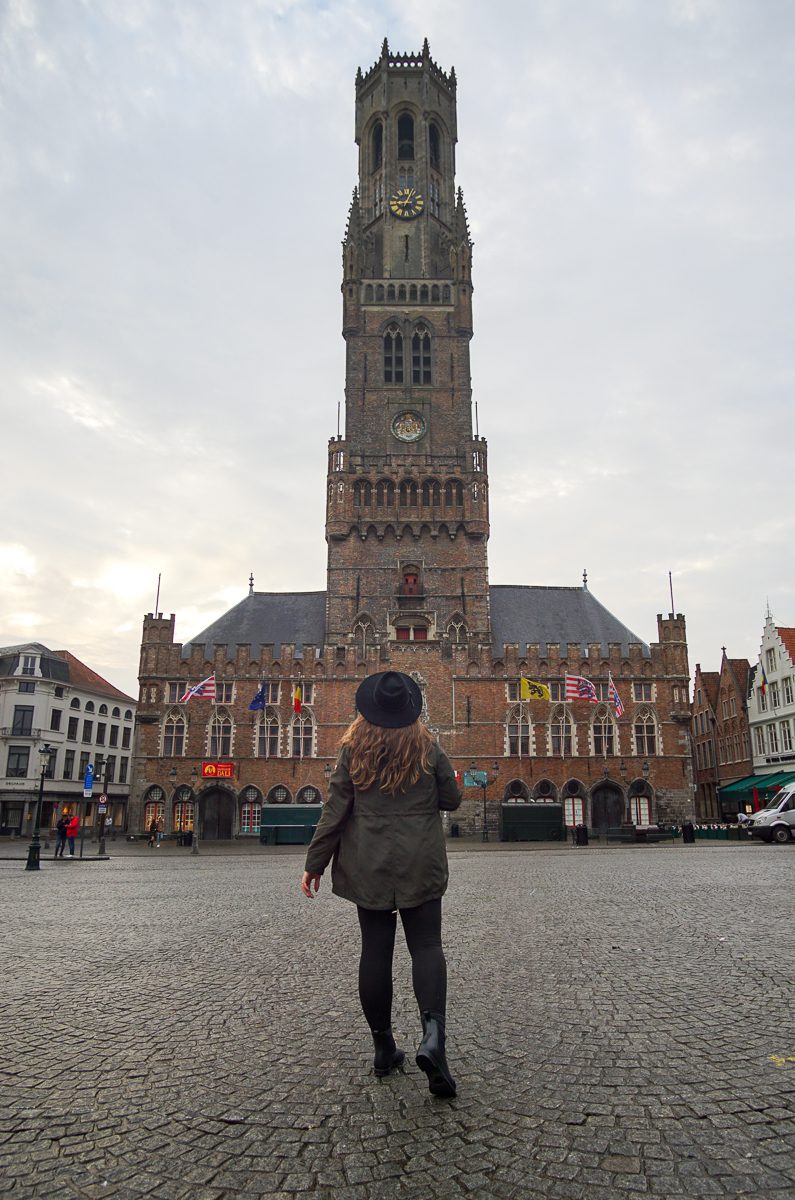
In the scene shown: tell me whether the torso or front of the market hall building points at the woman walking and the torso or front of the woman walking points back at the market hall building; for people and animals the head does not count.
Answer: yes

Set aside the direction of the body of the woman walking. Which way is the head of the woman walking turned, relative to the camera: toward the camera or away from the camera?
away from the camera

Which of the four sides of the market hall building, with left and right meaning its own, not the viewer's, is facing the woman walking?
front

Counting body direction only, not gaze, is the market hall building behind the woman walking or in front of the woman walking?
in front

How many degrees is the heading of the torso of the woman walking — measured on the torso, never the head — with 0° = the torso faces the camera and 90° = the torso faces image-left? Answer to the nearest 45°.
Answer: approximately 180°

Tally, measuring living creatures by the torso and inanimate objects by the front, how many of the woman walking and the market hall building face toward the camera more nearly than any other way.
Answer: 1

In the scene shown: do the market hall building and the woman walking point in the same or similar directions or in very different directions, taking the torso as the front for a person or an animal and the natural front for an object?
very different directions

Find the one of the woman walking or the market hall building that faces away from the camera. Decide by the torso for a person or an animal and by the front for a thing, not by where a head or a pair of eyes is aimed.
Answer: the woman walking

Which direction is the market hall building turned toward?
toward the camera

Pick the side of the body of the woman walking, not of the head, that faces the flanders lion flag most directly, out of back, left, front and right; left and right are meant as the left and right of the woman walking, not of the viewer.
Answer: front

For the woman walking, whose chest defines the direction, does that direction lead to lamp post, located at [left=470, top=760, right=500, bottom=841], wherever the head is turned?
yes
